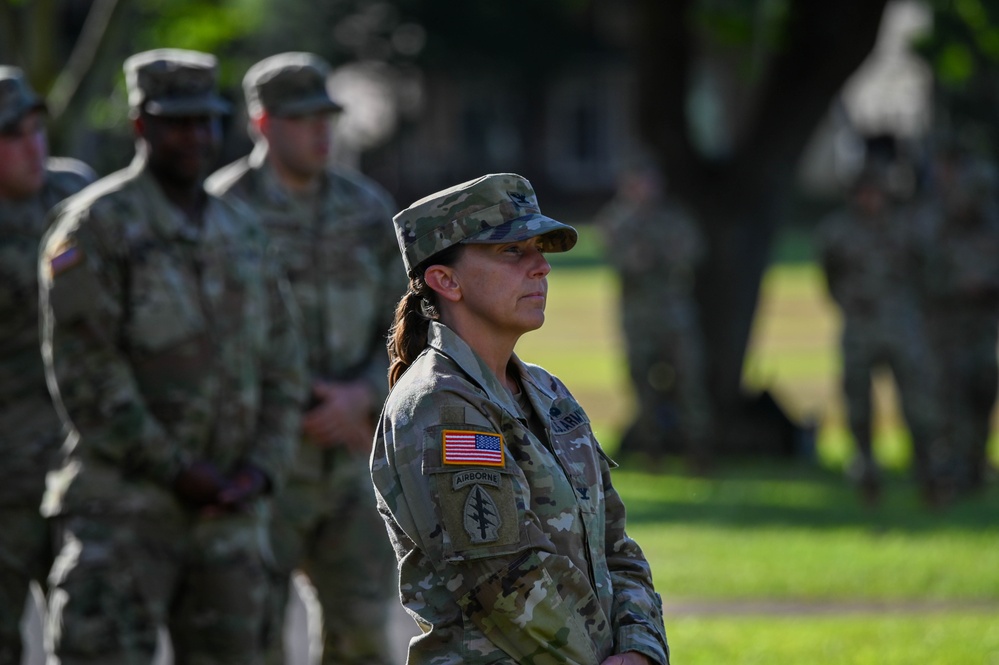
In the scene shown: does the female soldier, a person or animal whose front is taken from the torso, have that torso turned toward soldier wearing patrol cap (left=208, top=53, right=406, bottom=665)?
no

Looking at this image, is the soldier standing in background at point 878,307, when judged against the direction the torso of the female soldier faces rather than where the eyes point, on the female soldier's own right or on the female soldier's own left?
on the female soldier's own left

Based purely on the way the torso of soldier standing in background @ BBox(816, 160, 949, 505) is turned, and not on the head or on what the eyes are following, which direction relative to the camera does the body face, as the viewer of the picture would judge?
toward the camera

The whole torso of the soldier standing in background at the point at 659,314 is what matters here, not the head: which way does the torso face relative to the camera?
toward the camera

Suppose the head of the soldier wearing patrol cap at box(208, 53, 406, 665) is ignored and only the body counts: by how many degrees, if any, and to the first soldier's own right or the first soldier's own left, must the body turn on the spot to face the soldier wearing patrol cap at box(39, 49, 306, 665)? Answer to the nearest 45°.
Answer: approximately 90° to the first soldier's own right

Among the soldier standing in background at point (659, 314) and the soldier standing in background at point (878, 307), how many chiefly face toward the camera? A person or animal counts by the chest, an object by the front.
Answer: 2

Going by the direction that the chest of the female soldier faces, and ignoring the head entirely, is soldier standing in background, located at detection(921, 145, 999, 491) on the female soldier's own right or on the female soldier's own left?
on the female soldier's own left

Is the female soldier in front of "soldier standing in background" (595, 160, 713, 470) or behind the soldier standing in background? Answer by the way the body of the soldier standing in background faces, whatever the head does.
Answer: in front

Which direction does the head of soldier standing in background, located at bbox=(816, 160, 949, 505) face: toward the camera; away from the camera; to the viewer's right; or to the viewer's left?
toward the camera

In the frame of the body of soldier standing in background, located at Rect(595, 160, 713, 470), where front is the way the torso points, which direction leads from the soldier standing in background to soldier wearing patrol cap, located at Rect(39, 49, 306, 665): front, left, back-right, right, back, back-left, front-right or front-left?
front

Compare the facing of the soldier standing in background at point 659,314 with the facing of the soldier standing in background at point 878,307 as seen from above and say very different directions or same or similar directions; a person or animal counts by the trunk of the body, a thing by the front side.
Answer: same or similar directions

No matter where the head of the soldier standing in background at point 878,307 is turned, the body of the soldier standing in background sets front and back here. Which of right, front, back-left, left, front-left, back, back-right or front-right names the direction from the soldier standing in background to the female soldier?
front

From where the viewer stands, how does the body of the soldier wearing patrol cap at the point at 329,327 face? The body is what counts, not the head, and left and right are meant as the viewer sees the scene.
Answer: facing the viewer and to the right of the viewer
